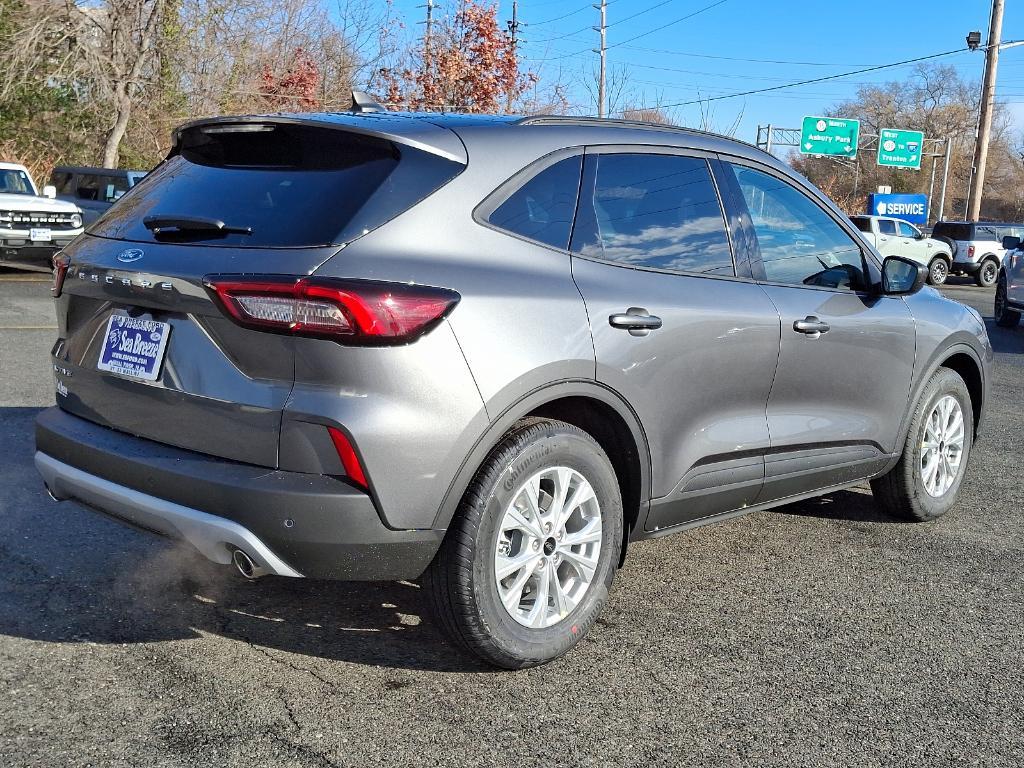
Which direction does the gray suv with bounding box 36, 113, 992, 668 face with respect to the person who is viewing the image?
facing away from the viewer and to the right of the viewer

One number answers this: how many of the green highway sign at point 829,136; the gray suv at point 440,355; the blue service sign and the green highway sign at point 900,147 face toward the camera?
3

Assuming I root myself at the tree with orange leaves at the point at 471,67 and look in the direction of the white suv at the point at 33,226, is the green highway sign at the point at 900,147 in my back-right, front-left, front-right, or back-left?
back-left

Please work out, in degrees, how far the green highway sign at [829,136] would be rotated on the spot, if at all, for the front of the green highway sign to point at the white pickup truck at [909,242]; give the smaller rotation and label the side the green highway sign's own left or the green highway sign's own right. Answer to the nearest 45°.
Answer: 0° — it already faces it

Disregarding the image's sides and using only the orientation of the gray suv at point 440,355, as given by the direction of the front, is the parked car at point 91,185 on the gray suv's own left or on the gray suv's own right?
on the gray suv's own left

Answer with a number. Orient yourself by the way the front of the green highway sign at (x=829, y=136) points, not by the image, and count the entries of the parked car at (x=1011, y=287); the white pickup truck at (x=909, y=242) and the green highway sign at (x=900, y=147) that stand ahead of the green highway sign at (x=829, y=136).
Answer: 2

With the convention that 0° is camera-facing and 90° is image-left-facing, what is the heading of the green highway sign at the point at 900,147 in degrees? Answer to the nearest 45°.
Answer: approximately 0°

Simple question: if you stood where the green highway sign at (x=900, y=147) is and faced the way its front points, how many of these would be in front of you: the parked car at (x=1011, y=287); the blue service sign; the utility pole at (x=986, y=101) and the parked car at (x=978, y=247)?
4
